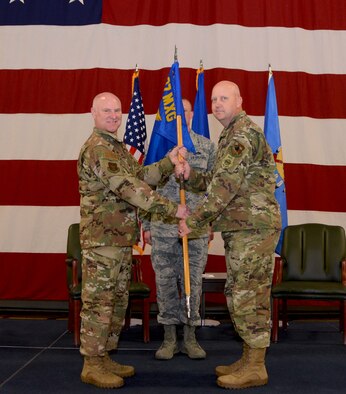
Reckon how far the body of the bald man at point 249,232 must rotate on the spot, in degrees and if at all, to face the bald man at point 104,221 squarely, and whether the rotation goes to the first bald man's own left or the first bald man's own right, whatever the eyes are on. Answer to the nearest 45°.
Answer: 0° — they already face them

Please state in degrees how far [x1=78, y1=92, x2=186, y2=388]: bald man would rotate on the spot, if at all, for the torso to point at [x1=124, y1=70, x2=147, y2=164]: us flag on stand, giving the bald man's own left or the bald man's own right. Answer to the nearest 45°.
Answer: approximately 90° to the bald man's own left

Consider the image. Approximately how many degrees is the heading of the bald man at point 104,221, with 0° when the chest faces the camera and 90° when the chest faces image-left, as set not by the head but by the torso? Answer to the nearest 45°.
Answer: approximately 270°

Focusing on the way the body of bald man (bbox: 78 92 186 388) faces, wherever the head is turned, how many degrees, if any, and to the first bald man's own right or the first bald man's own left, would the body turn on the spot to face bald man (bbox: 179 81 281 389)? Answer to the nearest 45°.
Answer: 0° — they already face them

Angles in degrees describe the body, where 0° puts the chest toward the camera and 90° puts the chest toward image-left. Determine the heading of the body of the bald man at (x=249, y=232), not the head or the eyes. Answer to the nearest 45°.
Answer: approximately 90°

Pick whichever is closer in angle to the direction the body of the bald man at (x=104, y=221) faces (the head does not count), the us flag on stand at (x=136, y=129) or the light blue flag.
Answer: the light blue flag

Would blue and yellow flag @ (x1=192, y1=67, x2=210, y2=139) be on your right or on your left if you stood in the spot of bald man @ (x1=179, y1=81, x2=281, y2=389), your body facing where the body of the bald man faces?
on your right
